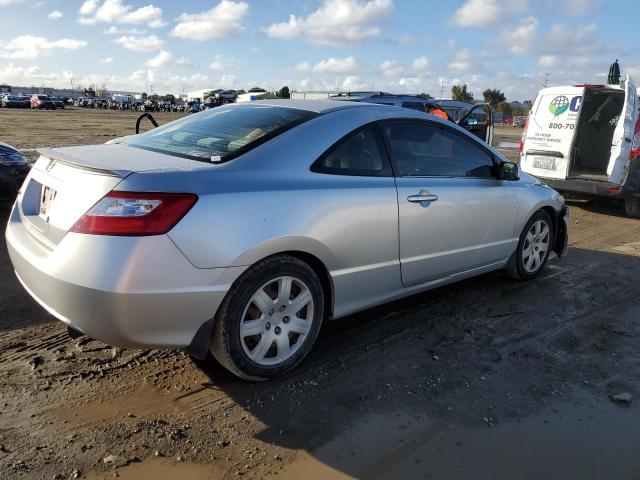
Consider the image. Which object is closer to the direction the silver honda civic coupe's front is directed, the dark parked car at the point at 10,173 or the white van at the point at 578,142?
the white van

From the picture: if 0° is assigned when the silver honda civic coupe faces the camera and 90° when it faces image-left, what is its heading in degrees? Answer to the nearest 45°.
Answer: approximately 225°

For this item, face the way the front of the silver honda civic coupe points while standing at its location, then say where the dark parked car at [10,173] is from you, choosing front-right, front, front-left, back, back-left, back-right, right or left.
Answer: left

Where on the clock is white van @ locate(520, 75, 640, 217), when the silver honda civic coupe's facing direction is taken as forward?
The white van is roughly at 12 o'clock from the silver honda civic coupe.
